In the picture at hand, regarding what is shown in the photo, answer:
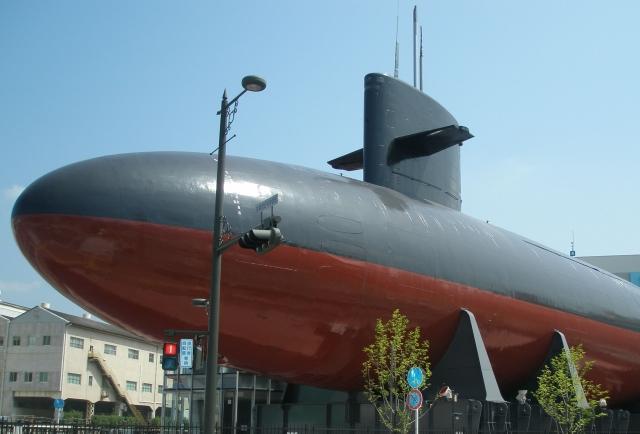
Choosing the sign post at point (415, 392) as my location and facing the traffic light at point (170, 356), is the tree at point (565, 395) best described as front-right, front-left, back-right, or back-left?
back-right

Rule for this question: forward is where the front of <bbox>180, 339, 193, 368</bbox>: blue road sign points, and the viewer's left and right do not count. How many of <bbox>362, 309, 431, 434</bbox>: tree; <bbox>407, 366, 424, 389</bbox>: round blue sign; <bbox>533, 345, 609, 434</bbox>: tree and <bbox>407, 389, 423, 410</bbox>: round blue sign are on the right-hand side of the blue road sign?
0

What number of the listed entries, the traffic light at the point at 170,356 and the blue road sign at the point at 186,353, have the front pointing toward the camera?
2

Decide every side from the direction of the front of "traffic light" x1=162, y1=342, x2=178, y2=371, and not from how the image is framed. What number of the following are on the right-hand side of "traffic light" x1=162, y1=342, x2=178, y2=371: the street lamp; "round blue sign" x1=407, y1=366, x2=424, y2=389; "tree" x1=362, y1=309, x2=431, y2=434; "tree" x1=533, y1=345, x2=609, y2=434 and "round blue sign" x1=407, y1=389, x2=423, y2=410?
0

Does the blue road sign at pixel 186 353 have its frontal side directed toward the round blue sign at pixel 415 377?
no

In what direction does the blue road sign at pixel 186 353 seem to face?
toward the camera

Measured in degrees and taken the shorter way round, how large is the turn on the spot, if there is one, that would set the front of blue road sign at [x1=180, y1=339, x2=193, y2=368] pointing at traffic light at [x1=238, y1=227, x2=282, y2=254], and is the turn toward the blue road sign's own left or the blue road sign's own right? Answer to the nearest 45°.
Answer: approximately 45° to the blue road sign's own left

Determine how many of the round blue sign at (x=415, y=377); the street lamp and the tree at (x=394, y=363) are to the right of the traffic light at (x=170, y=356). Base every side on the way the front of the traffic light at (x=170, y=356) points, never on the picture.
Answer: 0

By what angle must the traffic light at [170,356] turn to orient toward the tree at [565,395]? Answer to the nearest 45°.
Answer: approximately 135° to its left

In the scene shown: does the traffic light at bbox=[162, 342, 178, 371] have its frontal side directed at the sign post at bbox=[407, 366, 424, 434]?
no

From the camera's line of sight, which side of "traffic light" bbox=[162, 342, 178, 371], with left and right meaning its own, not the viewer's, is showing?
front

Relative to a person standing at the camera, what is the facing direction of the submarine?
facing the viewer and to the left of the viewer

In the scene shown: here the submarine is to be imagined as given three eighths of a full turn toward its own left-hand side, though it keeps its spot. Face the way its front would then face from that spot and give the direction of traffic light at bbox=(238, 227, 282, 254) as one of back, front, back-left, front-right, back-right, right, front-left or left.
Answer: right

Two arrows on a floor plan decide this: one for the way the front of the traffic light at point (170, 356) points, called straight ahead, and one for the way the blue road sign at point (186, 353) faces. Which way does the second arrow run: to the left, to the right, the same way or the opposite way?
the same way

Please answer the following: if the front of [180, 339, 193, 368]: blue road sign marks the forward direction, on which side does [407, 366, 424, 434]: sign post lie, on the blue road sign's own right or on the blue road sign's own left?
on the blue road sign's own left

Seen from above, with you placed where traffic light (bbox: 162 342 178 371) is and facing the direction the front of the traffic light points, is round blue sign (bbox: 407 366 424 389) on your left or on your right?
on your left
